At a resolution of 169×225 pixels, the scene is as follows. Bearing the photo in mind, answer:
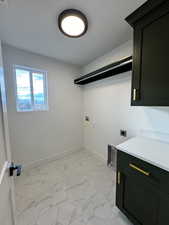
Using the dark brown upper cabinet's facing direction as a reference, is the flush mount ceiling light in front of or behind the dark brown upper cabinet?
in front

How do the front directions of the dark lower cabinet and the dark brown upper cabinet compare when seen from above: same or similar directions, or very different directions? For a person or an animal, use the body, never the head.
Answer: same or similar directions

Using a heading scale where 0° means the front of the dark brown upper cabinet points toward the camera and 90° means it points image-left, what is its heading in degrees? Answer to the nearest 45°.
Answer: approximately 45°

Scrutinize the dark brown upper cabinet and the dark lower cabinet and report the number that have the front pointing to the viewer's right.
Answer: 0

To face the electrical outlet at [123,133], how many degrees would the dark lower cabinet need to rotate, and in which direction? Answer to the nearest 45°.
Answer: approximately 135° to its right

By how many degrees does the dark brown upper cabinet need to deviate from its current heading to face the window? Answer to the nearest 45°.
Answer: approximately 45° to its right

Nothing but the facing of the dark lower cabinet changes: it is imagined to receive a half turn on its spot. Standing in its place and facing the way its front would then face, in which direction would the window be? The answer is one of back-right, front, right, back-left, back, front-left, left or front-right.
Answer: back-left

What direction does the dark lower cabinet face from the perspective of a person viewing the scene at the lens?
facing the viewer and to the left of the viewer

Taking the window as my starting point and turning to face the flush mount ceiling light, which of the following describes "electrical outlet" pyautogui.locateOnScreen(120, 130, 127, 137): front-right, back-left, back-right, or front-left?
front-left
